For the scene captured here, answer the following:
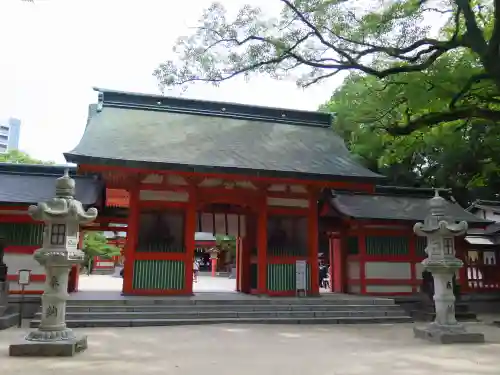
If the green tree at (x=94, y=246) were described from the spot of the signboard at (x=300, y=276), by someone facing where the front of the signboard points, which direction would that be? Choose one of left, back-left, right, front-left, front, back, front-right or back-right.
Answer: back-right

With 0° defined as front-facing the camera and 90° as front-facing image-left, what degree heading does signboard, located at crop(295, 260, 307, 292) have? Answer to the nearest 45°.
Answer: approximately 0°

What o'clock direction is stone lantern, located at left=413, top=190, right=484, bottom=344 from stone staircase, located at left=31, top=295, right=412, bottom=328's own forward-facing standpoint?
The stone lantern is roughly at 10 o'clock from the stone staircase.

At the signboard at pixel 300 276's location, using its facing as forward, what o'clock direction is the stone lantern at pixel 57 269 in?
The stone lantern is roughly at 1 o'clock from the signboard.

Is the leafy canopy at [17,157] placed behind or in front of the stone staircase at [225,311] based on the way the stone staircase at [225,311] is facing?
behind

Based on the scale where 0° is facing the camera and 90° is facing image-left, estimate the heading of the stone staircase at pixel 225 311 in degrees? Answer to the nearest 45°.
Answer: approximately 0°

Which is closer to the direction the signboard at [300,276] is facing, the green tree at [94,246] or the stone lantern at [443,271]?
the stone lantern

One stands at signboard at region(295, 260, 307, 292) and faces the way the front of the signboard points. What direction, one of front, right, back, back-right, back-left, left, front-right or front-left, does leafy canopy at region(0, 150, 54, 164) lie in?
back-right

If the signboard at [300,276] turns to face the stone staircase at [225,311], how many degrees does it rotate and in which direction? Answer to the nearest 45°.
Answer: approximately 45° to its right

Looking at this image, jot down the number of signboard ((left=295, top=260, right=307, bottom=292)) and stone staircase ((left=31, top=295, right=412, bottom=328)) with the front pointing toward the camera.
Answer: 2
